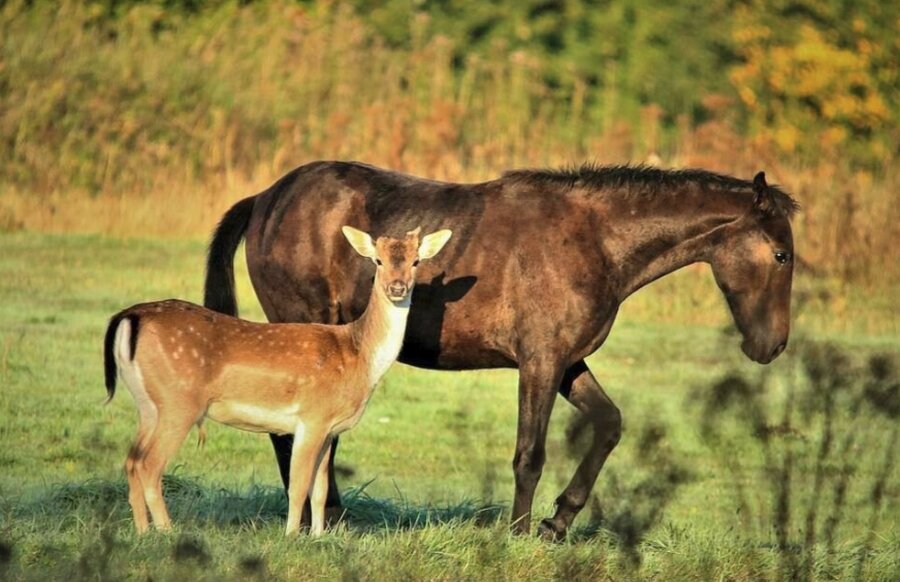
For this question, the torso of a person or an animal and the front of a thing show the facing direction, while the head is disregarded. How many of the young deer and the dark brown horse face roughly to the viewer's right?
2

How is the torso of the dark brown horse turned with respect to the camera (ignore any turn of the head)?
to the viewer's right

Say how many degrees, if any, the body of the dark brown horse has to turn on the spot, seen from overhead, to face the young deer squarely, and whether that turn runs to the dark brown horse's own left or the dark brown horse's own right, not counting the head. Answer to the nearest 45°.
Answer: approximately 135° to the dark brown horse's own right

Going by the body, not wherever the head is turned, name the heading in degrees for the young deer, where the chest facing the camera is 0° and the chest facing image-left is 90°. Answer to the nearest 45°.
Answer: approximately 270°
